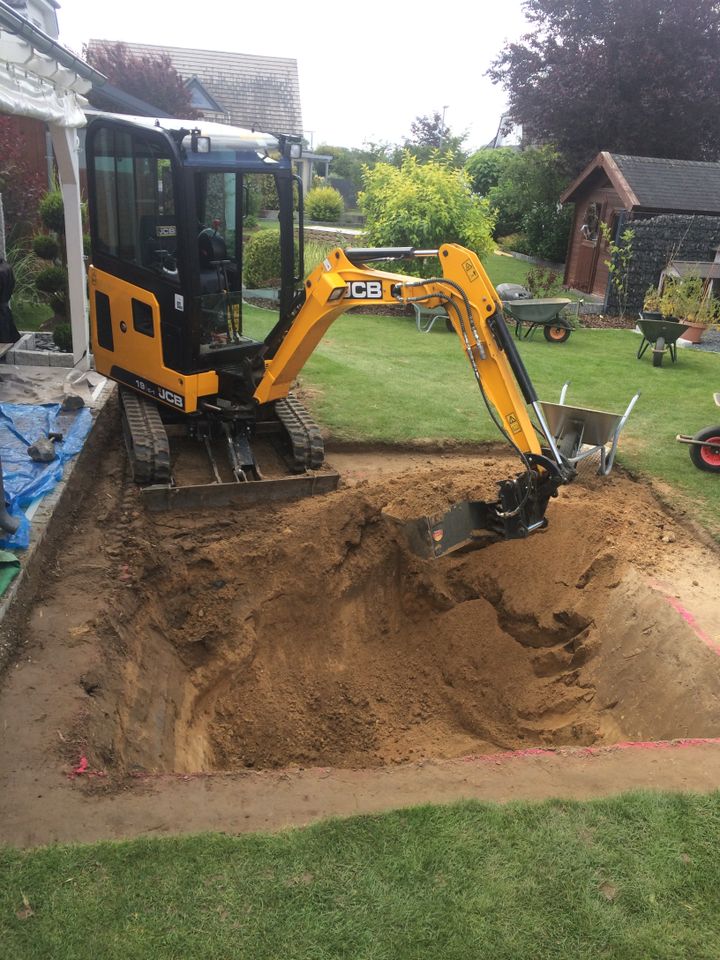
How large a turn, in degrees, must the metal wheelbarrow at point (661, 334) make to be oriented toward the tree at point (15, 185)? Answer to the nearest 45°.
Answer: approximately 90° to its right

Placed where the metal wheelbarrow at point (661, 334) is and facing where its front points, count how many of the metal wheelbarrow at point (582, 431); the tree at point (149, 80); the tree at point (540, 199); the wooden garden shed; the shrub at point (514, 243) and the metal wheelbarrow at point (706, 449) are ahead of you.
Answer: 2

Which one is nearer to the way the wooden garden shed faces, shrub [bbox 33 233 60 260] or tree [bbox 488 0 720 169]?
the shrub

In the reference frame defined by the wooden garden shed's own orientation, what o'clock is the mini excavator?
The mini excavator is roughly at 11 o'clock from the wooden garden shed.

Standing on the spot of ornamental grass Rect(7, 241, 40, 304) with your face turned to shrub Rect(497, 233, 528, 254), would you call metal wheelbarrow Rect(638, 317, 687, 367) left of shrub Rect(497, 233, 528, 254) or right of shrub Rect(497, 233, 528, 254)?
right

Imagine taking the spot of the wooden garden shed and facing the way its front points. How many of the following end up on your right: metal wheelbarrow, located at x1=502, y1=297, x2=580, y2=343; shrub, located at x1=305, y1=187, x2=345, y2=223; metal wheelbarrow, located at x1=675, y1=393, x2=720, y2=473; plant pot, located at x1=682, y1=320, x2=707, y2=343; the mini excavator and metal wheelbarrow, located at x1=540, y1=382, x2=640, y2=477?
1

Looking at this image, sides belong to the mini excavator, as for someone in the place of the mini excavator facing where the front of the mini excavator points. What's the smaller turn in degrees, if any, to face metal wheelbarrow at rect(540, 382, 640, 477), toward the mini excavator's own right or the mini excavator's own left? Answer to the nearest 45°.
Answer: approximately 45° to the mini excavator's own left

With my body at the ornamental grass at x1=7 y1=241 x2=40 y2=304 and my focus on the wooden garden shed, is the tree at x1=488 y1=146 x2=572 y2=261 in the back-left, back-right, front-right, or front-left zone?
front-left

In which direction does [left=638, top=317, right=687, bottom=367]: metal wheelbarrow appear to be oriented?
toward the camera

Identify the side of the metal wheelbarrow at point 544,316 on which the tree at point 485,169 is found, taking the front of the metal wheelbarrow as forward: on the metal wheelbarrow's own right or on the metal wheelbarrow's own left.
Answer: on the metal wheelbarrow's own left

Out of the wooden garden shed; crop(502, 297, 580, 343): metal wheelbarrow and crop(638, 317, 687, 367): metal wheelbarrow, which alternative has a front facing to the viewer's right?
crop(502, 297, 580, 343): metal wheelbarrow

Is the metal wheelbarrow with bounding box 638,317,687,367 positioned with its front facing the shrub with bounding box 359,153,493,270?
no

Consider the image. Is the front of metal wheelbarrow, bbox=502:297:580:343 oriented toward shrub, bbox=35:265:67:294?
no

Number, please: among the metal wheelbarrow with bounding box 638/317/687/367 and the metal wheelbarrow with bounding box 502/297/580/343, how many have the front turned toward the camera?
1

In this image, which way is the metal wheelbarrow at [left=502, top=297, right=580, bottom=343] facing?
to the viewer's right

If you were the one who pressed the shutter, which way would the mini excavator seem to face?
facing the viewer and to the right of the viewer

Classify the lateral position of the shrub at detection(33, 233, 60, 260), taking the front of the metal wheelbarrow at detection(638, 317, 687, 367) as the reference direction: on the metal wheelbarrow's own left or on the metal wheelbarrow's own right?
on the metal wheelbarrow's own right

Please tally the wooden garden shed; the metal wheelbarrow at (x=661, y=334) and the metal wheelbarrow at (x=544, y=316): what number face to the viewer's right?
1

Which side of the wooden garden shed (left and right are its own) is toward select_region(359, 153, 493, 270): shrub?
front

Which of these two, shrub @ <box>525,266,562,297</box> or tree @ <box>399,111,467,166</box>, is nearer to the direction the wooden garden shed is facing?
the shrub

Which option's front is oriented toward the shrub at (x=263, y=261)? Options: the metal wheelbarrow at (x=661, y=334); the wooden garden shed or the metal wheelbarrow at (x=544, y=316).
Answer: the wooden garden shed

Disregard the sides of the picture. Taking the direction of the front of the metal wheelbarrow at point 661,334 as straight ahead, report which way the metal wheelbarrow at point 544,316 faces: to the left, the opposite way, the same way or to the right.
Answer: to the left

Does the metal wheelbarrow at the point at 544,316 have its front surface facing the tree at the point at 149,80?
no

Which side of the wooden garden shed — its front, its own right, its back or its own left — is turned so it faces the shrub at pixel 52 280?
front

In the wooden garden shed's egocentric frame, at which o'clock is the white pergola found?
The white pergola is roughly at 11 o'clock from the wooden garden shed.
